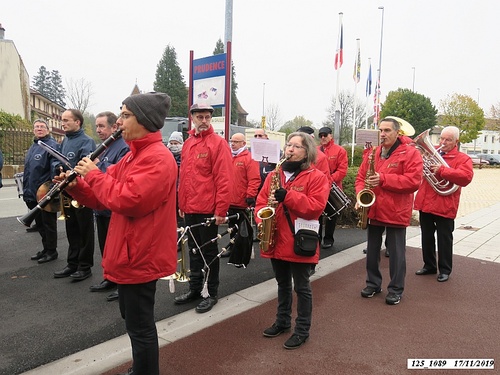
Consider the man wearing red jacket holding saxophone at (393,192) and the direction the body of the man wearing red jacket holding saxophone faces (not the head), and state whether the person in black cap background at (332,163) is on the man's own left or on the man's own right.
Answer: on the man's own right

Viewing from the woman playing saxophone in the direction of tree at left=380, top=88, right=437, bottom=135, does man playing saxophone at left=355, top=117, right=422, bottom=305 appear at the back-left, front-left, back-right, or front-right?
front-right

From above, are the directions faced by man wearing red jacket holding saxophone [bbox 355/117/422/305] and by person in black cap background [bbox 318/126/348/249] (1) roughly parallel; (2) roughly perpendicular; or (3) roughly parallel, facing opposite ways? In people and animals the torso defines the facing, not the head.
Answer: roughly parallel

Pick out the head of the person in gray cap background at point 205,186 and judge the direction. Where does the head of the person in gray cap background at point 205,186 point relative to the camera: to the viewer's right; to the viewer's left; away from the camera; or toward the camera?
toward the camera

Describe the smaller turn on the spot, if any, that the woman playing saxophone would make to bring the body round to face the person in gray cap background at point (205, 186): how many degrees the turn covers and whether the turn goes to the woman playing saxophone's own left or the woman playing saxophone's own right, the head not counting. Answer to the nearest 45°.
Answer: approximately 90° to the woman playing saxophone's own right

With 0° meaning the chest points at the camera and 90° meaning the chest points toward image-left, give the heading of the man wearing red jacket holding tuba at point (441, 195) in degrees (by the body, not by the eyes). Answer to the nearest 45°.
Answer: approximately 45°

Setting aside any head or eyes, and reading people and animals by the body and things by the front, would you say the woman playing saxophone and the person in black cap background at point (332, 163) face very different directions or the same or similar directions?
same or similar directions

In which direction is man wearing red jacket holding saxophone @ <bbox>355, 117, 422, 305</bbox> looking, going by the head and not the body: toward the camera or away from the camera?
toward the camera

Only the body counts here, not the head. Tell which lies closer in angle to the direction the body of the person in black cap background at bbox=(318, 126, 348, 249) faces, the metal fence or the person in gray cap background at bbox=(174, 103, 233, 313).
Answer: the person in gray cap background

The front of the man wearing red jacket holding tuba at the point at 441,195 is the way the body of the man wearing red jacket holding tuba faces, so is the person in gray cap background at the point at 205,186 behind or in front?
in front

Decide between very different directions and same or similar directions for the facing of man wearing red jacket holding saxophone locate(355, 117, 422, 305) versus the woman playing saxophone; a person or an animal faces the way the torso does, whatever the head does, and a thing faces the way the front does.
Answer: same or similar directions

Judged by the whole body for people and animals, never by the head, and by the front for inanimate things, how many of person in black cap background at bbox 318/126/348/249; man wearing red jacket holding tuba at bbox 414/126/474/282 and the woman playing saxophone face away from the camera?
0

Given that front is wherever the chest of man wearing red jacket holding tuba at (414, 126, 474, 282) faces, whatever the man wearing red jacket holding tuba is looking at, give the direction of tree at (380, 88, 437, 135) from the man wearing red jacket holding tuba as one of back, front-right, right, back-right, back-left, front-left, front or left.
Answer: back-right

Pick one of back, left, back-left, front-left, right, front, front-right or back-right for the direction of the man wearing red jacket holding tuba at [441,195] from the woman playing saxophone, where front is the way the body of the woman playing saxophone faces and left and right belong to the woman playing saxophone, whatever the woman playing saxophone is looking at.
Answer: back

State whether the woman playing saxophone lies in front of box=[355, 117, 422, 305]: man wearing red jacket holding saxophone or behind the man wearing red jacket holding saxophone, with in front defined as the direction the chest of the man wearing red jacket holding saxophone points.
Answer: in front

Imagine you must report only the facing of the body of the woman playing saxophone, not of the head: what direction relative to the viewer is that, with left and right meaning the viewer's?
facing the viewer and to the left of the viewer
